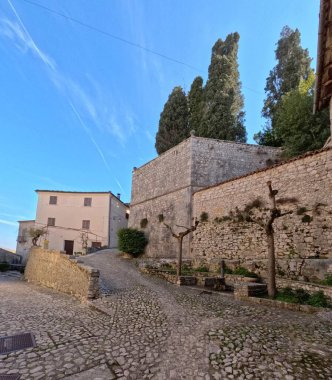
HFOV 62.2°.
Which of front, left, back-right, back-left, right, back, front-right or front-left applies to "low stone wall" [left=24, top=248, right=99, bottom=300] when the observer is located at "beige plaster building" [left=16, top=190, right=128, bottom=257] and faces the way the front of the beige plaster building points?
front

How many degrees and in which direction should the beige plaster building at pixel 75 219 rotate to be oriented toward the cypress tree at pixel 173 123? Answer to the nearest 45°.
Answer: approximately 45° to its left

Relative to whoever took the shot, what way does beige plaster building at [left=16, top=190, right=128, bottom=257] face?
facing the viewer

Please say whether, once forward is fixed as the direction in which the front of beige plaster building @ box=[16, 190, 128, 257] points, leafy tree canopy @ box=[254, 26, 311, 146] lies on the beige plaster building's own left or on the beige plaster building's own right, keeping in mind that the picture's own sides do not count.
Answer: on the beige plaster building's own left

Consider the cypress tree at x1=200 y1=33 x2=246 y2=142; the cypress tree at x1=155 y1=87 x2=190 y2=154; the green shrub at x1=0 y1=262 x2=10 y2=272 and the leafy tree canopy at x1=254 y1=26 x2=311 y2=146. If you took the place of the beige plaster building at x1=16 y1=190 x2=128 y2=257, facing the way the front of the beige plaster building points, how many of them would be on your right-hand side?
1

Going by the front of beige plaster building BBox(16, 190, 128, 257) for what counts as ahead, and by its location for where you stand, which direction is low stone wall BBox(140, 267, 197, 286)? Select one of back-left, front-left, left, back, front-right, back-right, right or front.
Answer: front

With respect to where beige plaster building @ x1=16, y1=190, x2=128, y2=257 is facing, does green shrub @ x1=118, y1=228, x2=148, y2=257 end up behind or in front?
in front

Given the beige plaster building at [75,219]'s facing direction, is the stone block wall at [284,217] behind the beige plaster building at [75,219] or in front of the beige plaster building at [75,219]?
in front

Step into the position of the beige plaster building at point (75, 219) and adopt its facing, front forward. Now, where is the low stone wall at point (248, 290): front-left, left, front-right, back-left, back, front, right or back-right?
front

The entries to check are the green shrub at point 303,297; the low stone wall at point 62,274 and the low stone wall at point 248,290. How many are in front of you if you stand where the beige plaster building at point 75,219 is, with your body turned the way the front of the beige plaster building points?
3

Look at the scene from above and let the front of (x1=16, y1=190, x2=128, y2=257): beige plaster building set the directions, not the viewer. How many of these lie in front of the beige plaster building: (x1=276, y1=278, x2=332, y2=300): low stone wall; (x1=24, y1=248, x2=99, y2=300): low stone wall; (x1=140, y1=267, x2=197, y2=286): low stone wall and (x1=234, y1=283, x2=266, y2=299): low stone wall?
4

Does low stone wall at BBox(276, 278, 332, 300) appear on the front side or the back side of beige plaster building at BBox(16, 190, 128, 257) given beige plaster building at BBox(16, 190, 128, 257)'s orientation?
on the front side

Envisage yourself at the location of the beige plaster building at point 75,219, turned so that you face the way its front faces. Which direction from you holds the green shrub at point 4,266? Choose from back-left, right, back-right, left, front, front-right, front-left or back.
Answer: right

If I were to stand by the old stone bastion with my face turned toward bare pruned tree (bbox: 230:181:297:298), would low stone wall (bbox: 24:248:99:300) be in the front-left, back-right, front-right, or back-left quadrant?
front-right
